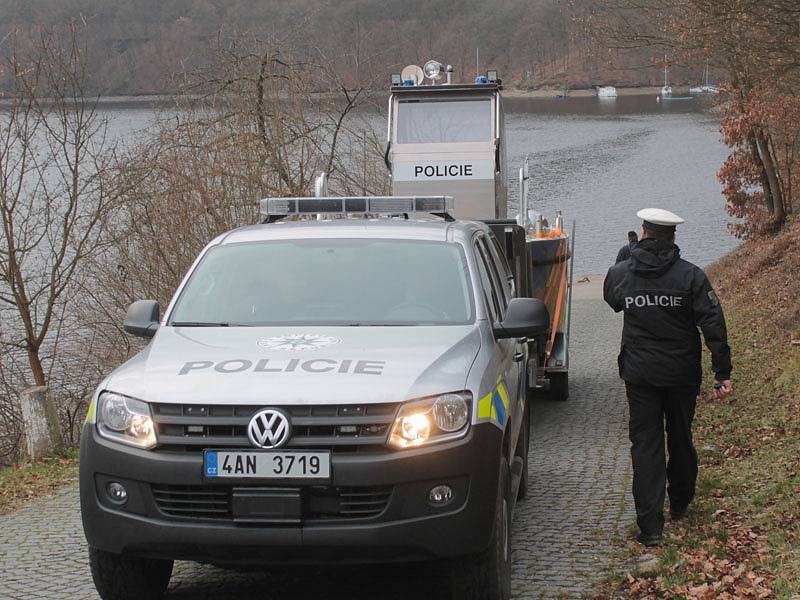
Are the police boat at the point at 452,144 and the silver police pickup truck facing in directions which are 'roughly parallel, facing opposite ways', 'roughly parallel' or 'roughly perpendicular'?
roughly parallel

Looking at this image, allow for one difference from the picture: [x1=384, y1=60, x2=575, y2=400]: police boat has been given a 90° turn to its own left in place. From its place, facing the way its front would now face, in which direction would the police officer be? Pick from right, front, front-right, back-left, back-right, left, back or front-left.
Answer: right

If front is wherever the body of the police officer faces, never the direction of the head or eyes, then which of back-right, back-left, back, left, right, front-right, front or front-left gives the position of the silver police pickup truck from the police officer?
back-left

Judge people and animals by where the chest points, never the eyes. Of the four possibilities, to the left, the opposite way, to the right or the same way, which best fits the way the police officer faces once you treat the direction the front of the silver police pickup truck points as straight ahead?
the opposite way

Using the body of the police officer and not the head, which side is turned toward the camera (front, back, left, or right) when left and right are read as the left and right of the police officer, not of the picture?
back

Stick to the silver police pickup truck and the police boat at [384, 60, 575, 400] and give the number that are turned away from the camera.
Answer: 0

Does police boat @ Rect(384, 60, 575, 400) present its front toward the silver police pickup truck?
yes

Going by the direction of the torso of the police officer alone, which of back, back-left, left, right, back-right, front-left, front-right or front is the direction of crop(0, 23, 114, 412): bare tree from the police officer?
front-left

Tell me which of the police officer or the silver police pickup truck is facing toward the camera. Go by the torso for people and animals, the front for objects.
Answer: the silver police pickup truck

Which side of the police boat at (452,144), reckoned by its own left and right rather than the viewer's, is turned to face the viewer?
front

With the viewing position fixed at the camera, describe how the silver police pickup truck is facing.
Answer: facing the viewer
